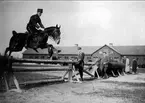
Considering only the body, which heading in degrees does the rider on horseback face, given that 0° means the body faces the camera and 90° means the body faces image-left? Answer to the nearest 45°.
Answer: approximately 270°

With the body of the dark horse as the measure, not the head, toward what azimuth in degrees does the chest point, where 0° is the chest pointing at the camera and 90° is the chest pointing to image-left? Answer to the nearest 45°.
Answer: approximately 270°
